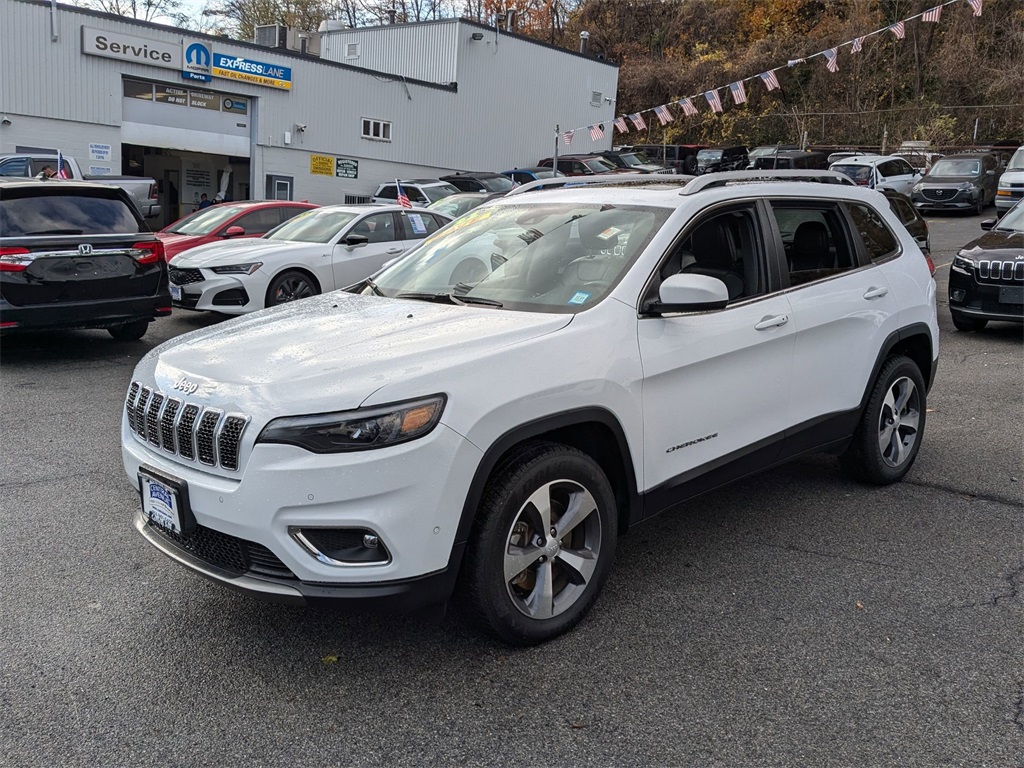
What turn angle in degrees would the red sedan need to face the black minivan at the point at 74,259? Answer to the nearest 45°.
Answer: approximately 45° to its left

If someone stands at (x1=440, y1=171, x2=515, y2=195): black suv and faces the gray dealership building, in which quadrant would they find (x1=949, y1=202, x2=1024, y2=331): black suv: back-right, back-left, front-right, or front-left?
back-left

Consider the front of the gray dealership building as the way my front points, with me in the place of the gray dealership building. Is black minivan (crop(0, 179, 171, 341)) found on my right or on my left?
on my right

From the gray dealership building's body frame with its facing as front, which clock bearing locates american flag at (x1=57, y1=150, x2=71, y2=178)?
The american flag is roughly at 2 o'clock from the gray dealership building.

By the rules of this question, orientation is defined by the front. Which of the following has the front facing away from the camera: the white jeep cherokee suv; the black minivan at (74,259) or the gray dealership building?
the black minivan

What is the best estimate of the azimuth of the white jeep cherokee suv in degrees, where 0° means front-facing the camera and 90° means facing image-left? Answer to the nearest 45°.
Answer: approximately 45°

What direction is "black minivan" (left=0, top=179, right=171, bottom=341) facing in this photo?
away from the camera

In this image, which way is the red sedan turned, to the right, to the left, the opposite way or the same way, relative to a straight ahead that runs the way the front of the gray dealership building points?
to the right

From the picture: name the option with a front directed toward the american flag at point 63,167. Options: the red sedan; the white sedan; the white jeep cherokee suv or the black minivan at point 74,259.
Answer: the black minivan

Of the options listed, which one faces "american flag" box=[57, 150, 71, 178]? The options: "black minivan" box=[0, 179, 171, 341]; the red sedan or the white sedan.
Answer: the black minivan

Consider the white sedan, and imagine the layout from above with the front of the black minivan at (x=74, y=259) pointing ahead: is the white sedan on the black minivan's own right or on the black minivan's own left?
on the black minivan's own right

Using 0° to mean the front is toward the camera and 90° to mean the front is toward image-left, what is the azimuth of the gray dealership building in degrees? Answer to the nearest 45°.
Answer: approximately 315°

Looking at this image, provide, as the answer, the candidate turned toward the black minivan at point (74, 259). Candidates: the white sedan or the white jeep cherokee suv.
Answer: the white sedan

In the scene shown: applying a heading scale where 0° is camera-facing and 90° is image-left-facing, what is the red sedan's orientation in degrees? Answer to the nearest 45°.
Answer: approximately 45°

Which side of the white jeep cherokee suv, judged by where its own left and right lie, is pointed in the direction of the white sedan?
right

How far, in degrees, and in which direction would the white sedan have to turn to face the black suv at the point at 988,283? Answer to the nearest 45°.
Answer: approximately 135° to its left

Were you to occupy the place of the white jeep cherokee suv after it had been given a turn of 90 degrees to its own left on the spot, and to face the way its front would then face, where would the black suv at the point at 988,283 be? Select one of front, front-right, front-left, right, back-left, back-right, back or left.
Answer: left

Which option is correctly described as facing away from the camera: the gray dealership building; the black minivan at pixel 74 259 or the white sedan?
the black minivan
